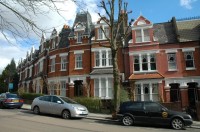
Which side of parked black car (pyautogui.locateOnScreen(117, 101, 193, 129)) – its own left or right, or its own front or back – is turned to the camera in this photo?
right

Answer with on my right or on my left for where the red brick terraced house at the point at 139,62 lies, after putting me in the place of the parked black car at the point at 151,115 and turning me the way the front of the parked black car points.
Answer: on my left

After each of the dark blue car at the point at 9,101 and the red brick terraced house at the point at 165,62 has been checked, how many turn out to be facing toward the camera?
1

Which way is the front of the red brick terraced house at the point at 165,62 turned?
toward the camera

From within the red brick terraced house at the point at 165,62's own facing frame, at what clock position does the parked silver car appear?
The parked silver car is roughly at 1 o'clock from the red brick terraced house.

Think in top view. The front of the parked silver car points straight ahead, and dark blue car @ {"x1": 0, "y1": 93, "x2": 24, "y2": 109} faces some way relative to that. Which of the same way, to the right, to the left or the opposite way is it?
the opposite way

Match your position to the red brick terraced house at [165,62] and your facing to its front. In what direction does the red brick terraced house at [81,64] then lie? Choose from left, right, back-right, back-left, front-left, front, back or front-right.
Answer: right

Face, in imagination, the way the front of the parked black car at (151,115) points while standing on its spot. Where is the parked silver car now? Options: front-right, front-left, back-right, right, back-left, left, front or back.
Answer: back

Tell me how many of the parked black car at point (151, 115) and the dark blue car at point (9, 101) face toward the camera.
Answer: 0

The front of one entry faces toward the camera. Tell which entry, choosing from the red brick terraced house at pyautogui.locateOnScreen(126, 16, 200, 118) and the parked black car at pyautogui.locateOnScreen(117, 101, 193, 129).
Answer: the red brick terraced house

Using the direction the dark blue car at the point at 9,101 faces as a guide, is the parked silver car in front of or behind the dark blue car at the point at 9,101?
behind
